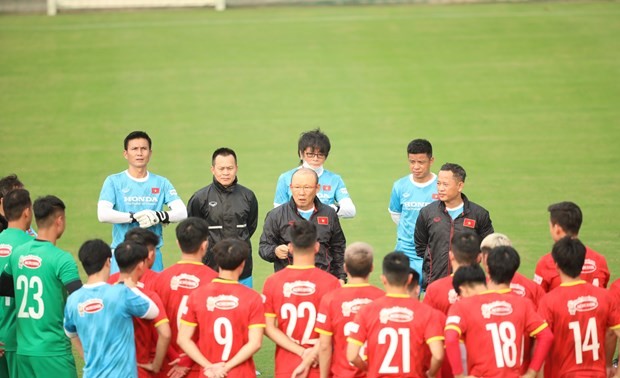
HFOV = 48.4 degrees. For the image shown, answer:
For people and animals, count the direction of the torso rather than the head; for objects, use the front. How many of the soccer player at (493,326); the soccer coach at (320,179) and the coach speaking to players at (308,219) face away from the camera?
1

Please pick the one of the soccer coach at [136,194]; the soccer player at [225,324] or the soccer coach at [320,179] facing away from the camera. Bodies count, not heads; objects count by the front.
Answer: the soccer player at [225,324]

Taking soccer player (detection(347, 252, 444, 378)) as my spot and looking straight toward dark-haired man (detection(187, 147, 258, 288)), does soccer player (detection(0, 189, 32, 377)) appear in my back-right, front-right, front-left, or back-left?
front-left

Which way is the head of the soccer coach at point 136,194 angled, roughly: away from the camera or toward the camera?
toward the camera

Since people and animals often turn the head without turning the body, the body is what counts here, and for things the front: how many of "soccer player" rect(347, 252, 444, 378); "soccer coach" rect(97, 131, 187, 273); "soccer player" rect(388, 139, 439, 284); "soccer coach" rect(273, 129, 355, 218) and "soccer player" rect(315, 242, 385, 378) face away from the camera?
2

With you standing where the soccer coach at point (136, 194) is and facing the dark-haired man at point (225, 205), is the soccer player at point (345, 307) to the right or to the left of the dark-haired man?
right

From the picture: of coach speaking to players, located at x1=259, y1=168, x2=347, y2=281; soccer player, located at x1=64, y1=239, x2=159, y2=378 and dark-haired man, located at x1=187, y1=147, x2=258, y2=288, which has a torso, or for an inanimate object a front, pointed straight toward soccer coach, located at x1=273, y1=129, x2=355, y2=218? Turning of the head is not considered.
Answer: soccer player, located at x1=64, y1=239, x2=159, y2=378

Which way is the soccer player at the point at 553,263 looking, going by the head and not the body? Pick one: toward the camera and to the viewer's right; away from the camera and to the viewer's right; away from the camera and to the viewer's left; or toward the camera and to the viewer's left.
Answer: away from the camera and to the viewer's left

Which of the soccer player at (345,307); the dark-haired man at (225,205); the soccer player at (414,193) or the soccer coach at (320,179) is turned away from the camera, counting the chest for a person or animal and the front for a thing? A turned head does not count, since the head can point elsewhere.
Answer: the soccer player at (345,307)

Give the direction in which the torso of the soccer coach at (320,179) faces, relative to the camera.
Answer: toward the camera

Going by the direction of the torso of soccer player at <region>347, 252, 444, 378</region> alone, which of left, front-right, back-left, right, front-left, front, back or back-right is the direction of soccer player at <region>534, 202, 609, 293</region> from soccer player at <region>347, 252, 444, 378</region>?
front-right

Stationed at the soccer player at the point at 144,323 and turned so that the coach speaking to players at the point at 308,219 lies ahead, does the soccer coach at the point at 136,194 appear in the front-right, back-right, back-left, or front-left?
front-left

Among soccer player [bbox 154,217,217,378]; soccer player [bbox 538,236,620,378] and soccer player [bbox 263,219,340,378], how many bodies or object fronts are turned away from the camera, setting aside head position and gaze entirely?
3

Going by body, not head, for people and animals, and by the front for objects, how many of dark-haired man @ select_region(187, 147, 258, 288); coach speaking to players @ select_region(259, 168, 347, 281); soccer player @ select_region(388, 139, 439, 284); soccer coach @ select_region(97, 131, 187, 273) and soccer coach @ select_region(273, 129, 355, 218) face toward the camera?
5

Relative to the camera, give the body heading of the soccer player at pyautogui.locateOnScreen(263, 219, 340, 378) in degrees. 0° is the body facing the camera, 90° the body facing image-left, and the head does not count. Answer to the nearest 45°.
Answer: approximately 180°

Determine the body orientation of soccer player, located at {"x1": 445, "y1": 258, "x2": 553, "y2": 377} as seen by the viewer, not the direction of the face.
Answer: away from the camera

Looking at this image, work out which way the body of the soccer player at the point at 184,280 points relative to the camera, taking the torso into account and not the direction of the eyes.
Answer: away from the camera

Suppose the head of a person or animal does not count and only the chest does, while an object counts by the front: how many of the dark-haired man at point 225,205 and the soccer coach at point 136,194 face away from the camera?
0

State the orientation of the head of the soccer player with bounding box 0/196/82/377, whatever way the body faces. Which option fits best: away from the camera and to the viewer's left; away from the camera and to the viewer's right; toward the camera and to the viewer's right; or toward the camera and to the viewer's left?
away from the camera and to the viewer's right

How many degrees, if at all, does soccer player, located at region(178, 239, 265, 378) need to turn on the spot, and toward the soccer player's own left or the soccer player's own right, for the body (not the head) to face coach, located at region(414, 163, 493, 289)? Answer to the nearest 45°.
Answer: approximately 45° to the soccer player's own right

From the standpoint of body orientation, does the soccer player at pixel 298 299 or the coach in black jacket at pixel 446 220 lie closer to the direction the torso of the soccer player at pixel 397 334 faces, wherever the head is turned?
the coach in black jacket

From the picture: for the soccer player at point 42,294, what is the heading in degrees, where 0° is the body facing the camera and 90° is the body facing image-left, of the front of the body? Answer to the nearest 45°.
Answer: approximately 225°

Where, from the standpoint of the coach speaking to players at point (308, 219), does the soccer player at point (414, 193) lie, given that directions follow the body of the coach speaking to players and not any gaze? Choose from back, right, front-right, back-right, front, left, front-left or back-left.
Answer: back-left
